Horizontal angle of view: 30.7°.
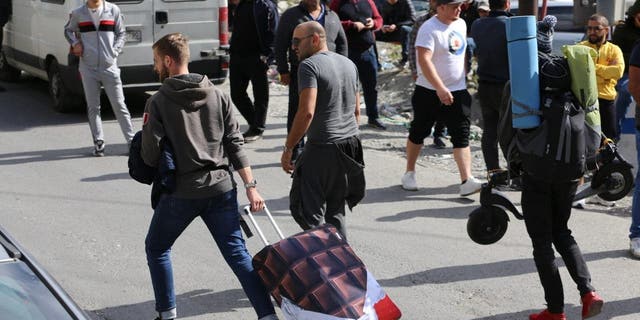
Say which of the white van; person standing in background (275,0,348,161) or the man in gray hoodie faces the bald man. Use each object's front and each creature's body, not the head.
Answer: the person standing in background

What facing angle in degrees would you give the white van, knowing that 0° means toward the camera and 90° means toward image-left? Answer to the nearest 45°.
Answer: approximately 135°

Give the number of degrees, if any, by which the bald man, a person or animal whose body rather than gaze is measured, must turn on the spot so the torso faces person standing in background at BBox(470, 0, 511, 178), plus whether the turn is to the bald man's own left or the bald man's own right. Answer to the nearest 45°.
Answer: approximately 90° to the bald man's own right

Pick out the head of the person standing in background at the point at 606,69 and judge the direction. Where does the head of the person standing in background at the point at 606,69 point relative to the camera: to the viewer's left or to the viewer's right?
to the viewer's left

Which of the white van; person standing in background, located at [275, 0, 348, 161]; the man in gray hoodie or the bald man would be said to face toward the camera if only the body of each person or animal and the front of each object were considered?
the person standing in background

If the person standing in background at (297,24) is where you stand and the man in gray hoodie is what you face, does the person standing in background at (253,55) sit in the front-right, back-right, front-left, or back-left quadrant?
back-right

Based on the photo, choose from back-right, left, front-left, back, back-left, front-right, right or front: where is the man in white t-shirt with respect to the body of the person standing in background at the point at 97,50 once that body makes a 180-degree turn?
back-right

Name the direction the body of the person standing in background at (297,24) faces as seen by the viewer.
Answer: toward the camera

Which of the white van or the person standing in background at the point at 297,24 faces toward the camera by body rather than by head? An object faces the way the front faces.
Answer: the person standing in background

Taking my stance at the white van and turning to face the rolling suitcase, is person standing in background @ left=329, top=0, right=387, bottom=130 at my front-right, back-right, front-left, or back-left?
front-left

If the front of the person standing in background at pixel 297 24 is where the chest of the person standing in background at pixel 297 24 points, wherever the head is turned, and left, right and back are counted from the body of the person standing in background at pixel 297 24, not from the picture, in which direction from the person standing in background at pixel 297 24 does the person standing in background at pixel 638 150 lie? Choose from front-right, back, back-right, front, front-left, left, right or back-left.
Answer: front-left

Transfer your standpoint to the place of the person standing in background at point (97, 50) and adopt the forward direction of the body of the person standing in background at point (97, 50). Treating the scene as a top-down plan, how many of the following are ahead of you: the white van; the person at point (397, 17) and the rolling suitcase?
1

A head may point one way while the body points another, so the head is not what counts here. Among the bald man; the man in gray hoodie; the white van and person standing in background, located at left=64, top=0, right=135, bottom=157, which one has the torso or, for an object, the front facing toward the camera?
the person standing in background

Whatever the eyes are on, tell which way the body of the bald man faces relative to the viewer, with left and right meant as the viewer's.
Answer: facing away from the viewer and to the left of the viewer

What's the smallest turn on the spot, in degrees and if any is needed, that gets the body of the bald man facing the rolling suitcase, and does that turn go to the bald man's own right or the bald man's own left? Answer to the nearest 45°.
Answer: approximately 135° to the bald man's own left

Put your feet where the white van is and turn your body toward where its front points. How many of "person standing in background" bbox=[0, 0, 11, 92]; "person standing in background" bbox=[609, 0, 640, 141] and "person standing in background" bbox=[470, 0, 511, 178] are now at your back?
2
